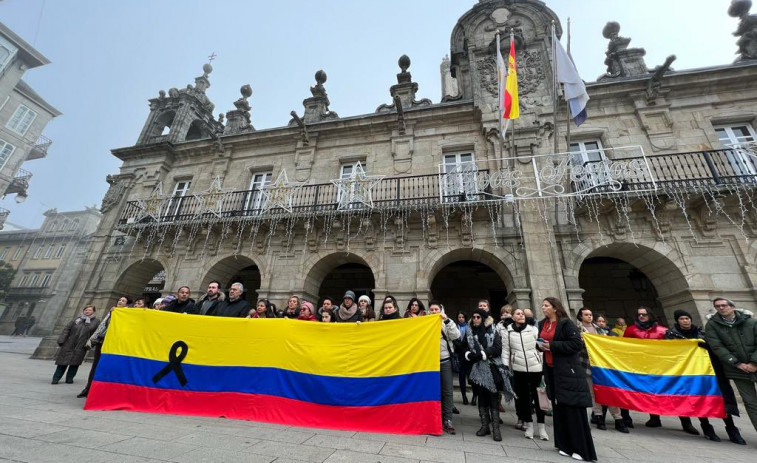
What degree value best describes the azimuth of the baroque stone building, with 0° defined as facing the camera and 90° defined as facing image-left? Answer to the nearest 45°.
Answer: approximately 45°

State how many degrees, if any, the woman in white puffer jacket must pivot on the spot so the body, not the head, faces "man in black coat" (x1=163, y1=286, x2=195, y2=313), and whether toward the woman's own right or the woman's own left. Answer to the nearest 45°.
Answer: approximately 90° to the woman's own right

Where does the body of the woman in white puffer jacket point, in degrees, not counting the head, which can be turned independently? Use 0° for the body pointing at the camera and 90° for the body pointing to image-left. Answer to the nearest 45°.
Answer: approximately 0°

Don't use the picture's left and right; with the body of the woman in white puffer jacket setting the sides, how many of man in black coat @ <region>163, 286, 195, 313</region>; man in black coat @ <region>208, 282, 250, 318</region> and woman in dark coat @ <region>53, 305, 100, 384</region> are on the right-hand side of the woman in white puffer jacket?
3
